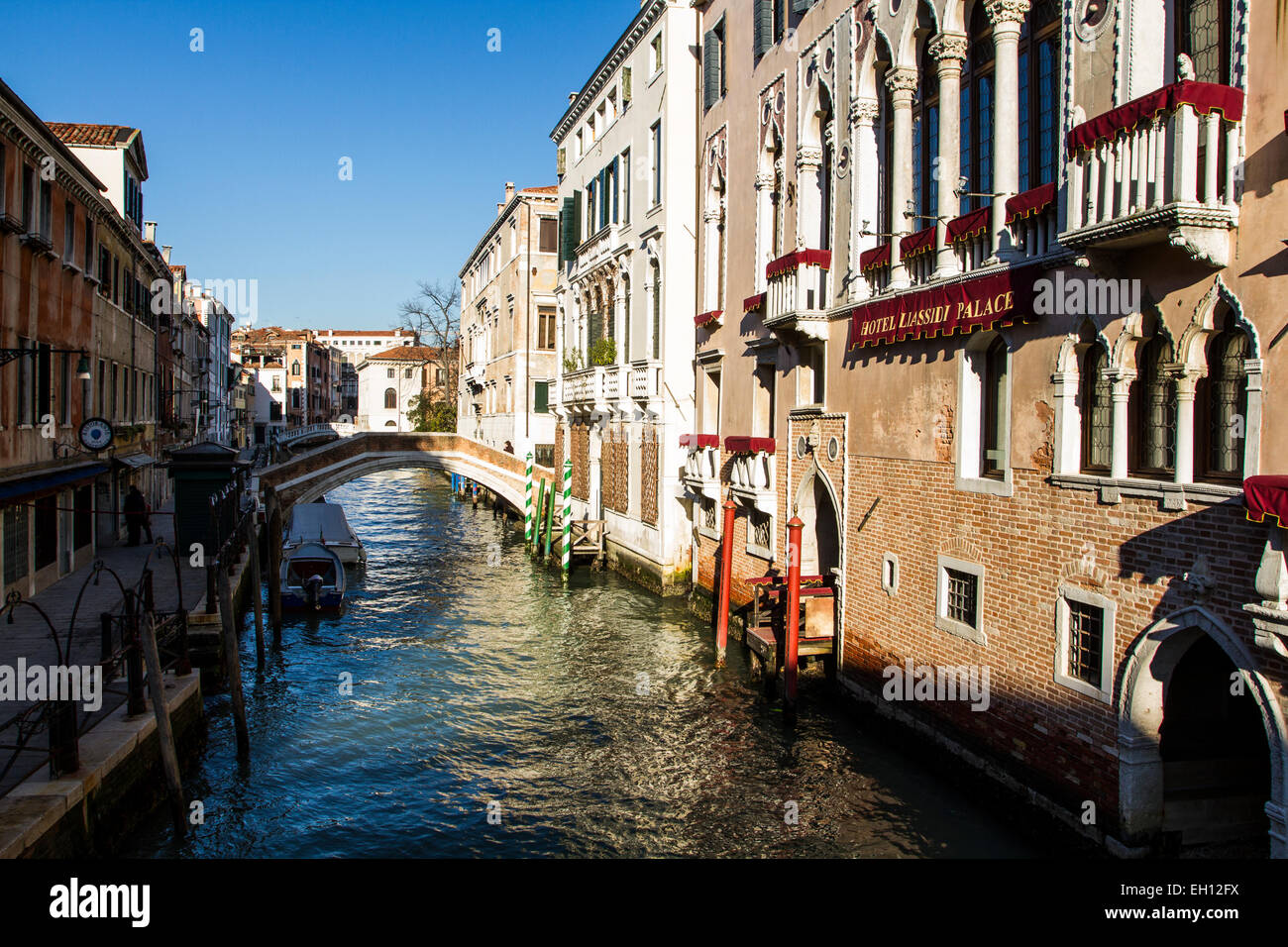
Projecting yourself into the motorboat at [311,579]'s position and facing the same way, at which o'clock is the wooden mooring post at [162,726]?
The wooden mooring post is roughly at 6 o'clock from the motorboat.

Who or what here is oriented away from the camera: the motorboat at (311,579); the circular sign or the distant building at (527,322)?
the motorboat

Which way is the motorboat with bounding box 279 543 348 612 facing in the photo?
away from the camera

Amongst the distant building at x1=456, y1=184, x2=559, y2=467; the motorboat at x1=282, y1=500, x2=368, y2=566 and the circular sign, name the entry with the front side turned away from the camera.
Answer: the motorboat

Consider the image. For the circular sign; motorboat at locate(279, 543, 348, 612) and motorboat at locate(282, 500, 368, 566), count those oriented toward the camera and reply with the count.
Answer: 1

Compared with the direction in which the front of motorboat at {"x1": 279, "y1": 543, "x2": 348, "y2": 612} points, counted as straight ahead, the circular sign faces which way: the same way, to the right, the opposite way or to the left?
the opposite way

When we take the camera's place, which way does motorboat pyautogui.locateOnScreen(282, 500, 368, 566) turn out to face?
facing away from the viewer

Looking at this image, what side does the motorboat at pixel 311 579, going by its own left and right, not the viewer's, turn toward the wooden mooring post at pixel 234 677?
back

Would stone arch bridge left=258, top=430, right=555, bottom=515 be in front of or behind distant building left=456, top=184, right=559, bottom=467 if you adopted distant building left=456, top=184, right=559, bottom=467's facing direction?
in front

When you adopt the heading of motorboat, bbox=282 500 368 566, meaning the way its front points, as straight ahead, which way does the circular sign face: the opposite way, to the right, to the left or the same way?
the opposite way

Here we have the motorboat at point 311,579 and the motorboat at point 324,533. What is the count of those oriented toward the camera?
0
